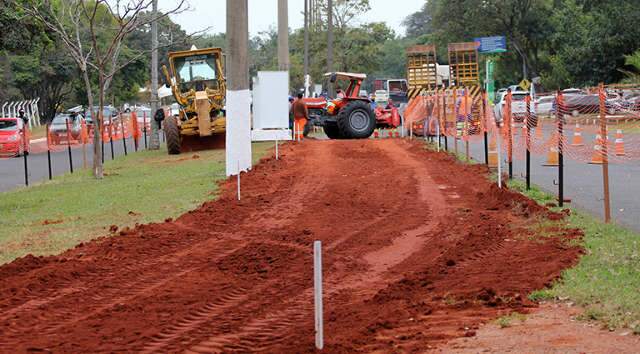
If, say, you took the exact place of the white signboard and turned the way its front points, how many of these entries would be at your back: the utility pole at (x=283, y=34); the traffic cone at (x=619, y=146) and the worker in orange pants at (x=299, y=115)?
2

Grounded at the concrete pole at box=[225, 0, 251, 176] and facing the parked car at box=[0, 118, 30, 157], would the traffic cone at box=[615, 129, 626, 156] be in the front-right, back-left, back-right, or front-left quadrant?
back-right

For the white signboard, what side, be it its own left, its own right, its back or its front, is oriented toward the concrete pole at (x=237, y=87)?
front

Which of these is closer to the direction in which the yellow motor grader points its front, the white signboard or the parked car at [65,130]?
the white signboard

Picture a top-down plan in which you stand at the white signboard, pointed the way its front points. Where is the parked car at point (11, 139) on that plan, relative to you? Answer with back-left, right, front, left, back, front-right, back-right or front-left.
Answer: back-right

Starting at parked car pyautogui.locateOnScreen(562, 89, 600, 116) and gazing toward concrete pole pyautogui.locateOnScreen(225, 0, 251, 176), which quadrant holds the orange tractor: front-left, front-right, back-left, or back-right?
front-right

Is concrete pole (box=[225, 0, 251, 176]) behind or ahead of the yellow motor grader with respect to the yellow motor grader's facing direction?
ahead

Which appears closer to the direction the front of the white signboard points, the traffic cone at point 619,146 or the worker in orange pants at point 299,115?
the traffic cone

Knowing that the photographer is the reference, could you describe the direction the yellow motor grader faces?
facing the viewer

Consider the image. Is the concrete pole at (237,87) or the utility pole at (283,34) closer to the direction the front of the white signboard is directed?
the concrete pole

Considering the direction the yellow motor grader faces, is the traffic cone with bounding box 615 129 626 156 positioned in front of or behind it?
in front

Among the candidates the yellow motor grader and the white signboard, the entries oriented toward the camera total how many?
2

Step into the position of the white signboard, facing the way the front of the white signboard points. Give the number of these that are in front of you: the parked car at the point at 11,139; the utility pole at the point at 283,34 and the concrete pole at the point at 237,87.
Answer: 1
